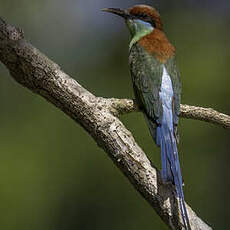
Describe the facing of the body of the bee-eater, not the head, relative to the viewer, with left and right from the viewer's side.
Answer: facing away from the viewer and to the left of the viewer
